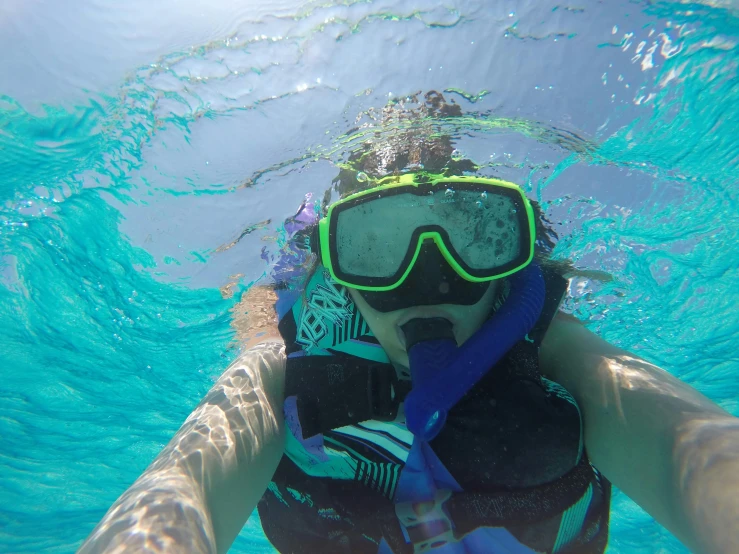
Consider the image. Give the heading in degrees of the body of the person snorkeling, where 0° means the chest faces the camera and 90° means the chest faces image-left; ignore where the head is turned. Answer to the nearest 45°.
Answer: approximately 0°
